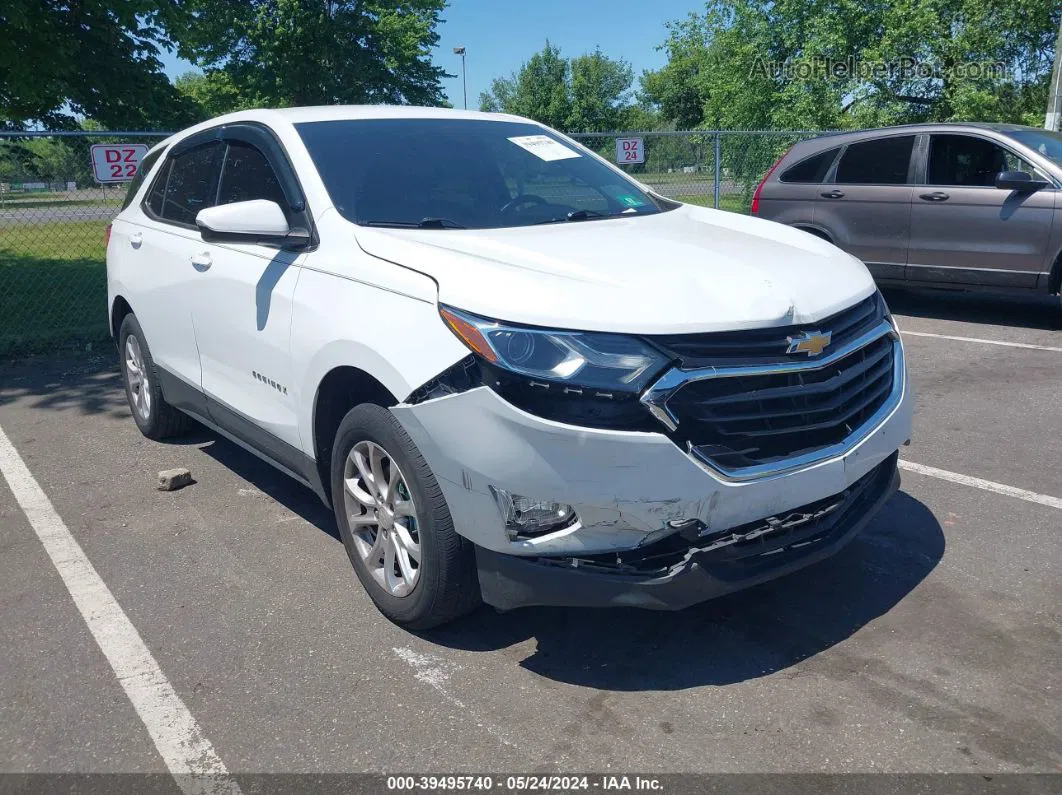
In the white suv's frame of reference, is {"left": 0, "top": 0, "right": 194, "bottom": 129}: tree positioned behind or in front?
behind

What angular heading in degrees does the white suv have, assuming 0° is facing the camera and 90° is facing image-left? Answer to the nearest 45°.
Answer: approximately 315°

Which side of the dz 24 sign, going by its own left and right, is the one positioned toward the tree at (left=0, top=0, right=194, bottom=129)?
right

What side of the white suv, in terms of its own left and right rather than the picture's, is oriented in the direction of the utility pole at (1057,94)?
left

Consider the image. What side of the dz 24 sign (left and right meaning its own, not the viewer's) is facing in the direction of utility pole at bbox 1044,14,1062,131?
left

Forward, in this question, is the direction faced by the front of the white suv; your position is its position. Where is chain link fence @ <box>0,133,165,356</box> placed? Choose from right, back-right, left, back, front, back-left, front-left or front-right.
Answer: back

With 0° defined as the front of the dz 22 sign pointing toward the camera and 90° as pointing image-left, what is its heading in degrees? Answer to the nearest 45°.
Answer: approximately 0°

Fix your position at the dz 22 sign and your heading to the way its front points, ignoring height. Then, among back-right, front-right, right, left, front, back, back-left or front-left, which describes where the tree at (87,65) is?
back

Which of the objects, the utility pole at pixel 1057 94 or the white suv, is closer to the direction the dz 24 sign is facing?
the white suv

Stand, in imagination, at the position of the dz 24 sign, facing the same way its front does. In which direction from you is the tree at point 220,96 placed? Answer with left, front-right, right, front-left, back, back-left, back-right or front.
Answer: back-right

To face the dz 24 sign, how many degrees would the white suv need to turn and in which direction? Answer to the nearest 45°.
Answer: approximately 135° to its left

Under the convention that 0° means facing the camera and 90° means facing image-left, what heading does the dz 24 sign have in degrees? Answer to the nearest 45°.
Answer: approximately 0°
